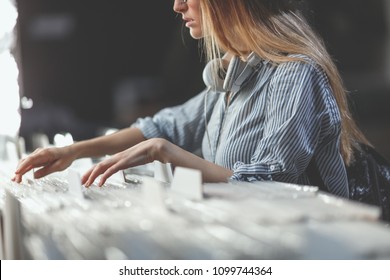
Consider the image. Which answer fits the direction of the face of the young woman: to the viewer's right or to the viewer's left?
to the viewer's left

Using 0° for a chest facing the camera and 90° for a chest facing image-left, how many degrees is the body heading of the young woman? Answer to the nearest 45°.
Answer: approximately 45°
